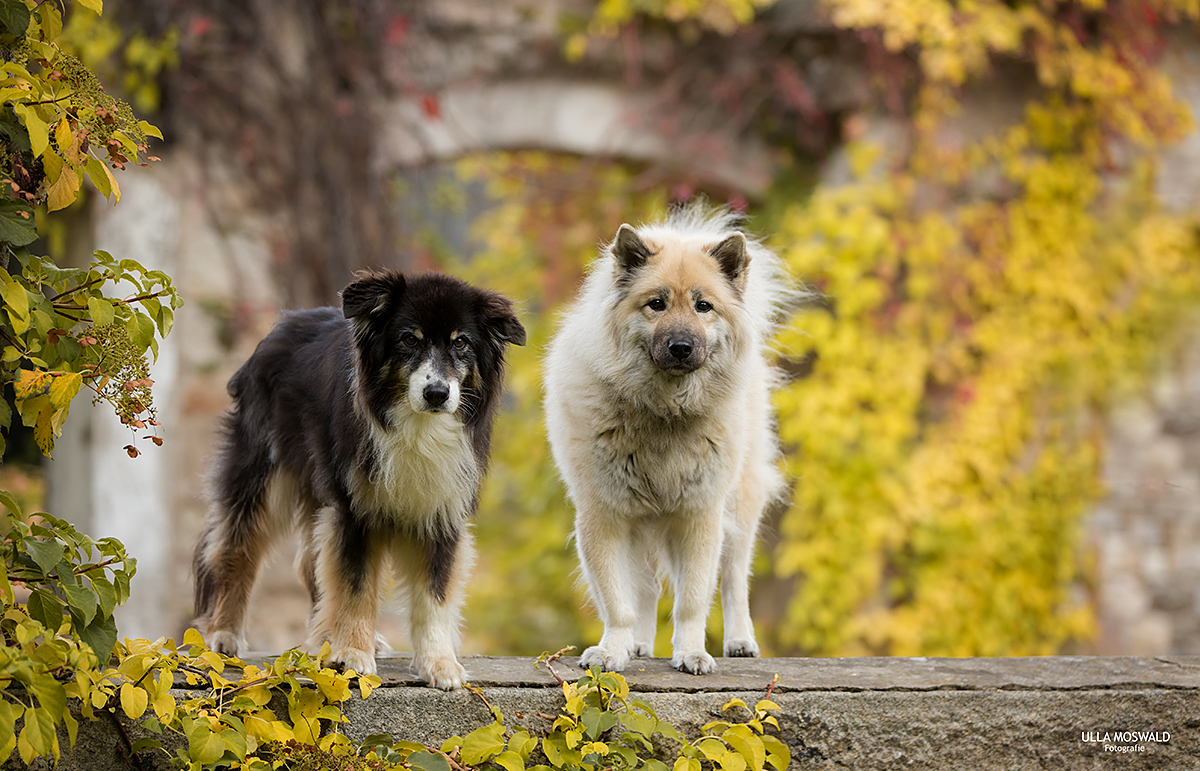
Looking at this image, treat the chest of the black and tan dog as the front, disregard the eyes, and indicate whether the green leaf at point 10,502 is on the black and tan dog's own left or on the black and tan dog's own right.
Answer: on the black and tan dog's own right

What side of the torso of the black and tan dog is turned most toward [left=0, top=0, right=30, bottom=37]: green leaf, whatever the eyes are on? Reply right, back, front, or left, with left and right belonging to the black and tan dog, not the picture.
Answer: right

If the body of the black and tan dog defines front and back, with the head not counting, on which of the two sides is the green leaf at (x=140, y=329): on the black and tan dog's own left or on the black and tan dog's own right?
on the black and tan dog's own right

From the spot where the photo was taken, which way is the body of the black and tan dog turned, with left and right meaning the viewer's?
facing the viewer and to the right of the viewer

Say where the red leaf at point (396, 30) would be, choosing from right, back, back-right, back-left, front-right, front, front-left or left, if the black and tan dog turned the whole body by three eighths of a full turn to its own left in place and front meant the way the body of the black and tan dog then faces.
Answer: front

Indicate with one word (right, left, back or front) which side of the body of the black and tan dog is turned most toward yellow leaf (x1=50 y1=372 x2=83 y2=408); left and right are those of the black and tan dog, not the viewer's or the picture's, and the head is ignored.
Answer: right
